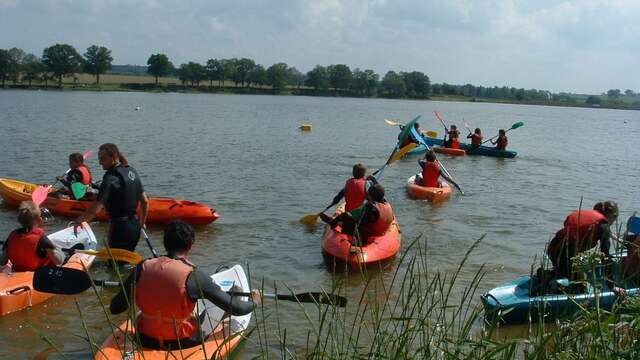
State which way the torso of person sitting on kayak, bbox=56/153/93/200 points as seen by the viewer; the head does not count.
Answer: to the viewer's left

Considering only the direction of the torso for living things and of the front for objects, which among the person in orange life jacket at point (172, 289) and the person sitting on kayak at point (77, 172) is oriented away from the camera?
the person in orange life jacket

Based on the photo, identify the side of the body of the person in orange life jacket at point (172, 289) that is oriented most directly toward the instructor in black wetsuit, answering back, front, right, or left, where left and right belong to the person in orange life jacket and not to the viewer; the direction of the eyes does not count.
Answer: front

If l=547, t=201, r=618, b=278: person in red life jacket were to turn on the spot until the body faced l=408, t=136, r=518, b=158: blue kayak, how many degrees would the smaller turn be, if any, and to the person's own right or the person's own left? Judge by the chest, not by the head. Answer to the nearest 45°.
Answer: approximately 90° to the person's own left

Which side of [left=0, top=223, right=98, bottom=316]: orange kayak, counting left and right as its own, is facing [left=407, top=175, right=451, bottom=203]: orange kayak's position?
front

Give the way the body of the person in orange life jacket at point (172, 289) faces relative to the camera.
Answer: away from the camera

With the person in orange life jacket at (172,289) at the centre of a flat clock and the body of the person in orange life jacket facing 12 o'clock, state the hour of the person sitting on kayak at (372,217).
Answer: The person sitting on kayak is roughly at 1 o'clock from the person in orange life jacket.

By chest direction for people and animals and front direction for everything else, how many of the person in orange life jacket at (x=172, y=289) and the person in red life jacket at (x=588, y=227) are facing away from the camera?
1
